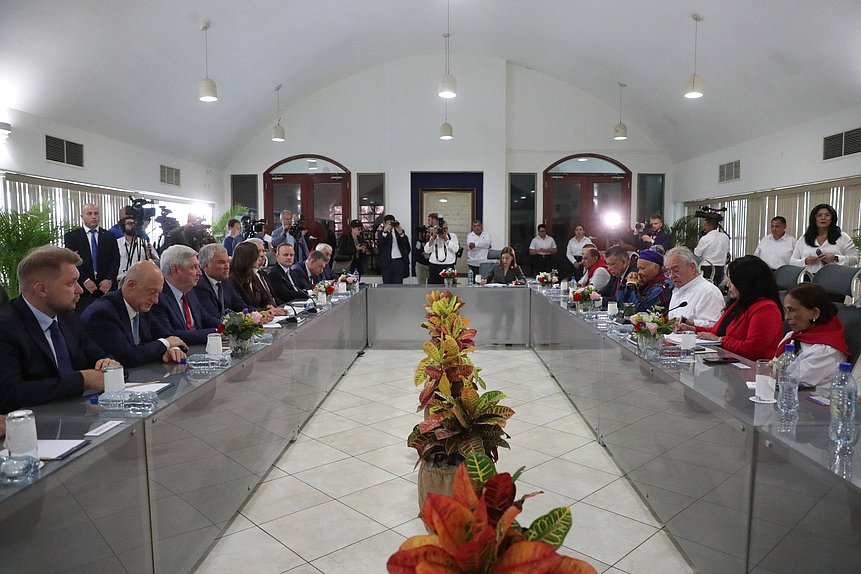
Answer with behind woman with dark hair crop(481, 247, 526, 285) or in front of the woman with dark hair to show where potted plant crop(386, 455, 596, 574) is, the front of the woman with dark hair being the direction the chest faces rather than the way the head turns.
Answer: in front

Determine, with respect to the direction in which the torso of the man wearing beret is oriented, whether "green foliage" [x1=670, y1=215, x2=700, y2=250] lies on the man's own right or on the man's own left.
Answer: on the man's own right

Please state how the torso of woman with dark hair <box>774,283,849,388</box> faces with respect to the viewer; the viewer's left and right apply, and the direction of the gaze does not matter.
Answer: facing to the left of the viewer

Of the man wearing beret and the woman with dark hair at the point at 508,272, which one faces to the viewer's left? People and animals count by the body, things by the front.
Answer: the man wearing beret

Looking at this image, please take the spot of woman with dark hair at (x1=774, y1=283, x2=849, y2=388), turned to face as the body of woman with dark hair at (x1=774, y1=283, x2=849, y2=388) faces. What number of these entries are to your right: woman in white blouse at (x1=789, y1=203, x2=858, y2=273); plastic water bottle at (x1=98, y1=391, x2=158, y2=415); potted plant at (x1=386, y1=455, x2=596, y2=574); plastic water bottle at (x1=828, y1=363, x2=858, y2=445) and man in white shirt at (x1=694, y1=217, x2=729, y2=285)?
2

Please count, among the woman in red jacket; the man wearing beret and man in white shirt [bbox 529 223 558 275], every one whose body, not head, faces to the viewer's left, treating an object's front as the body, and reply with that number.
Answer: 2

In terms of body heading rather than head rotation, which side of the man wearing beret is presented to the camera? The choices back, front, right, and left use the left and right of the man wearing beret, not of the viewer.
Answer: left

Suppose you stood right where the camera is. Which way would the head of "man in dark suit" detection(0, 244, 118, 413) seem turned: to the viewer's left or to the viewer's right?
to the viewer's right

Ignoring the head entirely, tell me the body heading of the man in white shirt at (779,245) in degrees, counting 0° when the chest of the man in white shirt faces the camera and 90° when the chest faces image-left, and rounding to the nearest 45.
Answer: approximately 45°

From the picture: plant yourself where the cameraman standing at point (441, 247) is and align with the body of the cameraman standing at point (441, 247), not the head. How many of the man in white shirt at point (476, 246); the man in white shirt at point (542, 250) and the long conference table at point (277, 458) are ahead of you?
1

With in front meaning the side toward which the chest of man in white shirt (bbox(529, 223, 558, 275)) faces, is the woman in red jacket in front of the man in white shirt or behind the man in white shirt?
in front

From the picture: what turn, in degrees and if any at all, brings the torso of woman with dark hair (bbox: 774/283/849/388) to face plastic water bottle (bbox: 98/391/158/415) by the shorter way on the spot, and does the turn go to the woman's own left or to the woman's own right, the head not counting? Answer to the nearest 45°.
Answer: approximately 45° to the woman's own left

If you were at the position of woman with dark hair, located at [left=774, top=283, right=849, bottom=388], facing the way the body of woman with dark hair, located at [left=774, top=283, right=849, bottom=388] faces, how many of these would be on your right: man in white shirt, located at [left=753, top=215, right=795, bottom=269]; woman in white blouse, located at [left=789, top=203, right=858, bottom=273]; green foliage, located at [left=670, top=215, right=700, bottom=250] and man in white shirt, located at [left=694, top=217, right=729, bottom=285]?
4
